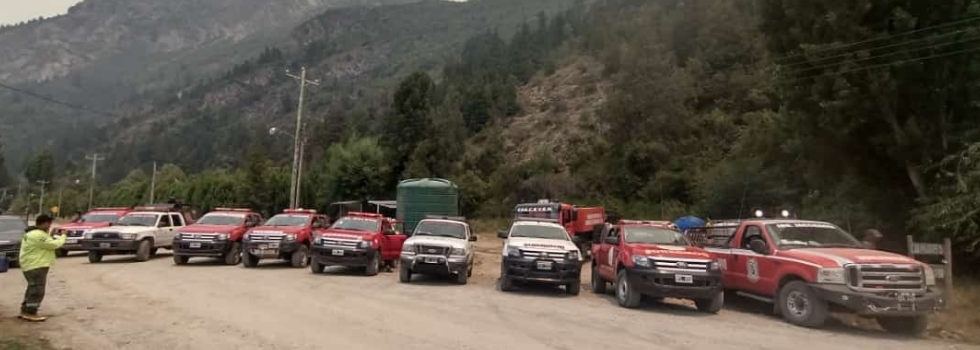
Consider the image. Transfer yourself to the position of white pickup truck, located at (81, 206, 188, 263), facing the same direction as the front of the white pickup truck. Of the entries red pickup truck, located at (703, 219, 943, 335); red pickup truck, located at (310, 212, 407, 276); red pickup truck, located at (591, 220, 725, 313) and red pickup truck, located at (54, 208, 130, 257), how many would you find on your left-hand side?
3

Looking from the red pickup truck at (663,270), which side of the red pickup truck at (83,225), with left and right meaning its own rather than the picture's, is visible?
left

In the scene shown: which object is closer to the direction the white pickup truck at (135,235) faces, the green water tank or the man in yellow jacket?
the man in yellow jacket

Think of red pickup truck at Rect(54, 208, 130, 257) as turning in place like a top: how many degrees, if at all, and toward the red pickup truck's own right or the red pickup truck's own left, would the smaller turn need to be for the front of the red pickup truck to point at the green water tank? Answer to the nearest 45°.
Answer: approximately 135° to the red pickup truck's own left

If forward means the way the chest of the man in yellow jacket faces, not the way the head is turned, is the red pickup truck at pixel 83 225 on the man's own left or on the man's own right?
on the man's own left

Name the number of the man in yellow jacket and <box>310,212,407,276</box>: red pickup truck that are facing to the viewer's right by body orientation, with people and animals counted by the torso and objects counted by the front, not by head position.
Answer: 1

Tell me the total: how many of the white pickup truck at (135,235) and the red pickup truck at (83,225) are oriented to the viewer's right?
0

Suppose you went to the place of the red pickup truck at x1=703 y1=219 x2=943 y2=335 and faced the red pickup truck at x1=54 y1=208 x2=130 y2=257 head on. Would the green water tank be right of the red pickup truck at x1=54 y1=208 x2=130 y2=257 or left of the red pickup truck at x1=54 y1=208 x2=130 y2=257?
right

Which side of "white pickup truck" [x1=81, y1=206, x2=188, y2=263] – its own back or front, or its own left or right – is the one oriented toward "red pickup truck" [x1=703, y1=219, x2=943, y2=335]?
left

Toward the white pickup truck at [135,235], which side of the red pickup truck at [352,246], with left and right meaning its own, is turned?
right

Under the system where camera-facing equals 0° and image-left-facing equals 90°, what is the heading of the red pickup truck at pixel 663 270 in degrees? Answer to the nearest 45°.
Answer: approximately 315°

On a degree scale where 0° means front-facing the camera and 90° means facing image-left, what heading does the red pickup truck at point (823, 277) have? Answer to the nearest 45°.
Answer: approximately 315°
